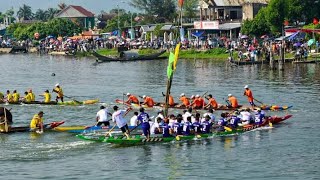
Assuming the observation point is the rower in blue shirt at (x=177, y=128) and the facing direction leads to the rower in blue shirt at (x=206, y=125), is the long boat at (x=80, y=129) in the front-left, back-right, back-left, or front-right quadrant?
back-left

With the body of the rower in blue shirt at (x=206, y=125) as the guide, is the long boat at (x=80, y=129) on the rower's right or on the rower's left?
on the rower's left
